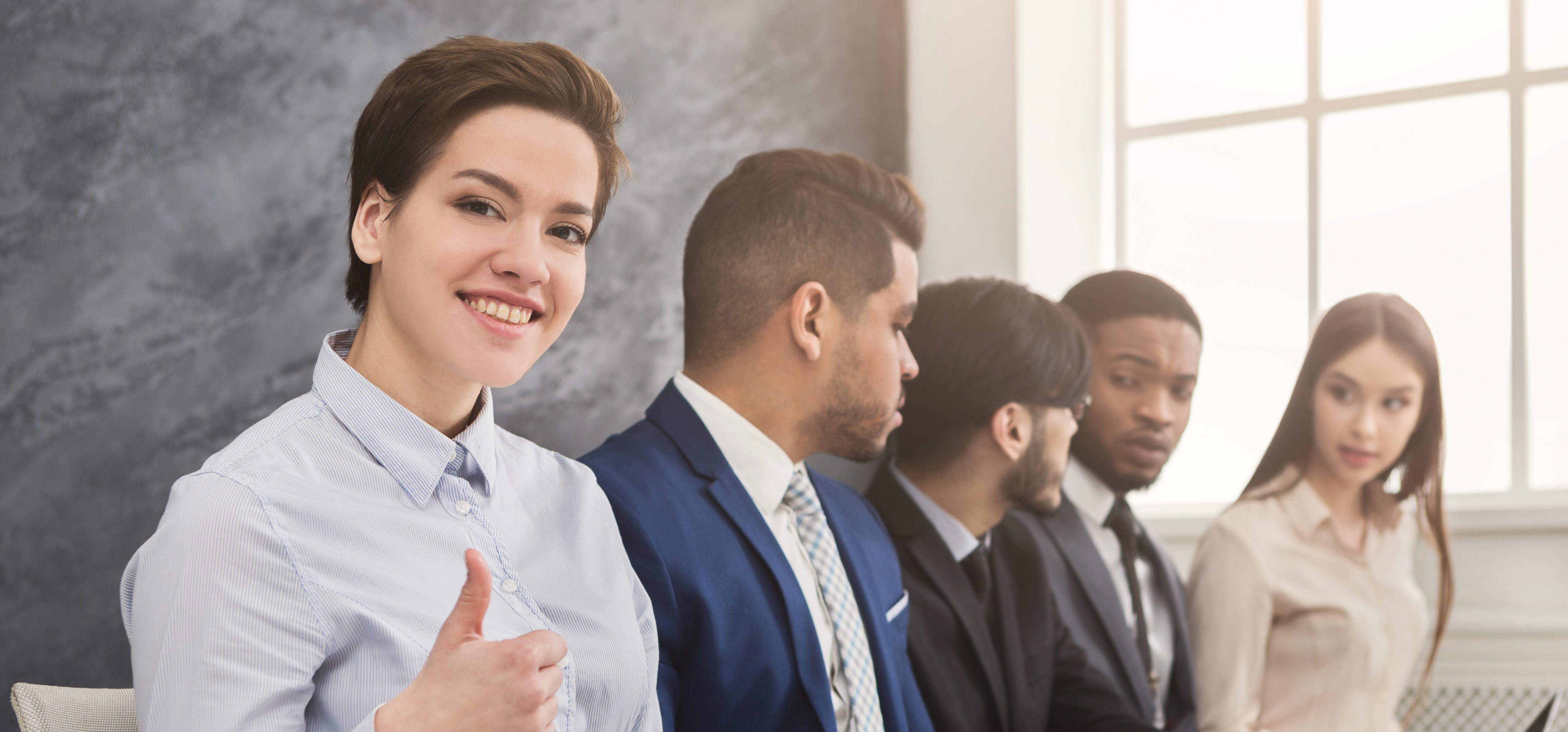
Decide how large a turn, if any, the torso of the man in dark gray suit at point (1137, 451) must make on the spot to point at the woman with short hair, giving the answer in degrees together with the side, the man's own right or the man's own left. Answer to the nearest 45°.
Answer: approximately 45° to the man's own right

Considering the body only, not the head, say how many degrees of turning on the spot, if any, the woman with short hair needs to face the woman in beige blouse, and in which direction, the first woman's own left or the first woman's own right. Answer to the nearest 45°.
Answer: approximately 90° to the first woman's own left

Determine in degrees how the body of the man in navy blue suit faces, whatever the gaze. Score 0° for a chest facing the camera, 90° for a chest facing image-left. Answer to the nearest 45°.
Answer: approximately 315°

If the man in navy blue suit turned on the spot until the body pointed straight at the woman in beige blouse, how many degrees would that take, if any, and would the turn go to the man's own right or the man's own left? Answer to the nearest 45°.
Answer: approximately 90° to the man's own left

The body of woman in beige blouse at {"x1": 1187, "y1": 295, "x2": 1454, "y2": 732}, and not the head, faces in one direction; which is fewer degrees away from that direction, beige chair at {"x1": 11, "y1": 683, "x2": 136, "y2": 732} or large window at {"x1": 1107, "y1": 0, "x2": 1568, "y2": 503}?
the beige chair

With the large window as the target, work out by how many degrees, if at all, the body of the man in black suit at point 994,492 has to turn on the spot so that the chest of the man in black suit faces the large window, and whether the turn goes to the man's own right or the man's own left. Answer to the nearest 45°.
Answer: approximately 90° to the man's own left

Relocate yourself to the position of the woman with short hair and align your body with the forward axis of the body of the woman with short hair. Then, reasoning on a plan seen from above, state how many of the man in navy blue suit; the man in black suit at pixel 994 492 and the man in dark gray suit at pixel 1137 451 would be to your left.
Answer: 3

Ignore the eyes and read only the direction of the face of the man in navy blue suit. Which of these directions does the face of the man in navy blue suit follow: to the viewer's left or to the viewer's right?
to the viewer's right

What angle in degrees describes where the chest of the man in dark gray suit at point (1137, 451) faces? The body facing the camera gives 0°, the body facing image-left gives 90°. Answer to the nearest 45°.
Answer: approximately 315°

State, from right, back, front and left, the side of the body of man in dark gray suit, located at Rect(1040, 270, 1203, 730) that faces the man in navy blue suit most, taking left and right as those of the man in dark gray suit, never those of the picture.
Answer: right
